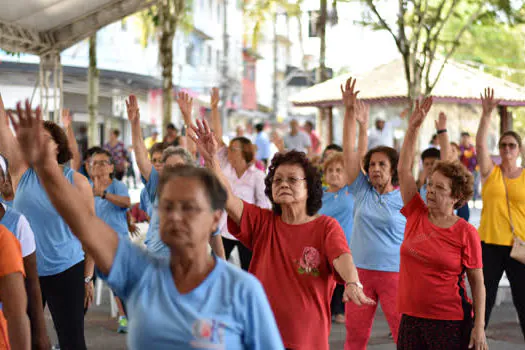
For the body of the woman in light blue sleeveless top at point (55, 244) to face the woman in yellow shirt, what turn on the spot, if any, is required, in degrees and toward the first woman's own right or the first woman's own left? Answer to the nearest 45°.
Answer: approximately 135° to the first woman's own left

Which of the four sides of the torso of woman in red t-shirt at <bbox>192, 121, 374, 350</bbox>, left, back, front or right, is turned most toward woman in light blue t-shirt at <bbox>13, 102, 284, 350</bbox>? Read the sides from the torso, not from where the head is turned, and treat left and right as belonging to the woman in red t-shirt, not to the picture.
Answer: front

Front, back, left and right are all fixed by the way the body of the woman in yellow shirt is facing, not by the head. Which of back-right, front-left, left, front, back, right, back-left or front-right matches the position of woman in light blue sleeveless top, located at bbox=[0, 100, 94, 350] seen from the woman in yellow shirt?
front-right

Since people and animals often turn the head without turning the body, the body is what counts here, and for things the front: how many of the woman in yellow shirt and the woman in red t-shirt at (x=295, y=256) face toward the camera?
2

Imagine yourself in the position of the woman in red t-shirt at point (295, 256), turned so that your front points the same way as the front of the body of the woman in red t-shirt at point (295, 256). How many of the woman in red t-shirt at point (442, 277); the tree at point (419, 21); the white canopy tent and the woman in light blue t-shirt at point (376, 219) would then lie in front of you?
0

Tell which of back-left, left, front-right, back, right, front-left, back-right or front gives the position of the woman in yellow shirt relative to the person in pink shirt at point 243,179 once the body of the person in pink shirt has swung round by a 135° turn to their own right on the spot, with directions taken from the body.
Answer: back-right

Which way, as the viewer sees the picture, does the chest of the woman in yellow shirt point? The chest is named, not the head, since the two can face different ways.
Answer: toward the camera

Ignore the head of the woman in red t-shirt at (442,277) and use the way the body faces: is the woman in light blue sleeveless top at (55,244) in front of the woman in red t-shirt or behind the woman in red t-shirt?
in front

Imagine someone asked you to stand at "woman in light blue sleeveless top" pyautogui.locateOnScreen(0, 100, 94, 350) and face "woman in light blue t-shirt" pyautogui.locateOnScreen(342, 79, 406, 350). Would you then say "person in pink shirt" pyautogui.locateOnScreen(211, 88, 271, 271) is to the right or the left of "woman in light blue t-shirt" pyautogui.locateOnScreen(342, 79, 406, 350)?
left

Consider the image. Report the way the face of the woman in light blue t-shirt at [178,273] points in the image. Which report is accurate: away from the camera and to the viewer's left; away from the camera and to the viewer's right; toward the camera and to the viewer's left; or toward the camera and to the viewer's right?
toward the camera and to the viewer's left

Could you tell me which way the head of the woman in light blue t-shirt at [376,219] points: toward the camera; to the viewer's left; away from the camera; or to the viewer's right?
toward the camera

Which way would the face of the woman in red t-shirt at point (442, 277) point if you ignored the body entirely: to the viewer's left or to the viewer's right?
to the viewer's left

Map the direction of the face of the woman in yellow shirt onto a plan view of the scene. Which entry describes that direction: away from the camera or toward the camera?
toward the camera

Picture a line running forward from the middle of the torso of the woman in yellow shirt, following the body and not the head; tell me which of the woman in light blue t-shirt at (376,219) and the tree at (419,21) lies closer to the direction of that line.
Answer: the woman in light blue t-shirt

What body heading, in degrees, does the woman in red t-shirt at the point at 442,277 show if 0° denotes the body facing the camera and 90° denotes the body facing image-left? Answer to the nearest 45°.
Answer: approximately 45°

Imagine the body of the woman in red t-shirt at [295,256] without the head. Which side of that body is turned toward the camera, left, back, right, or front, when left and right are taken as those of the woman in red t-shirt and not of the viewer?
front

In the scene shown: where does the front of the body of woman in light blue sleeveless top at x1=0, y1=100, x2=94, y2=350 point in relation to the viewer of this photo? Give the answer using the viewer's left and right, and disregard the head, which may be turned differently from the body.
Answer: facing the viewer and to the left of the viewer
